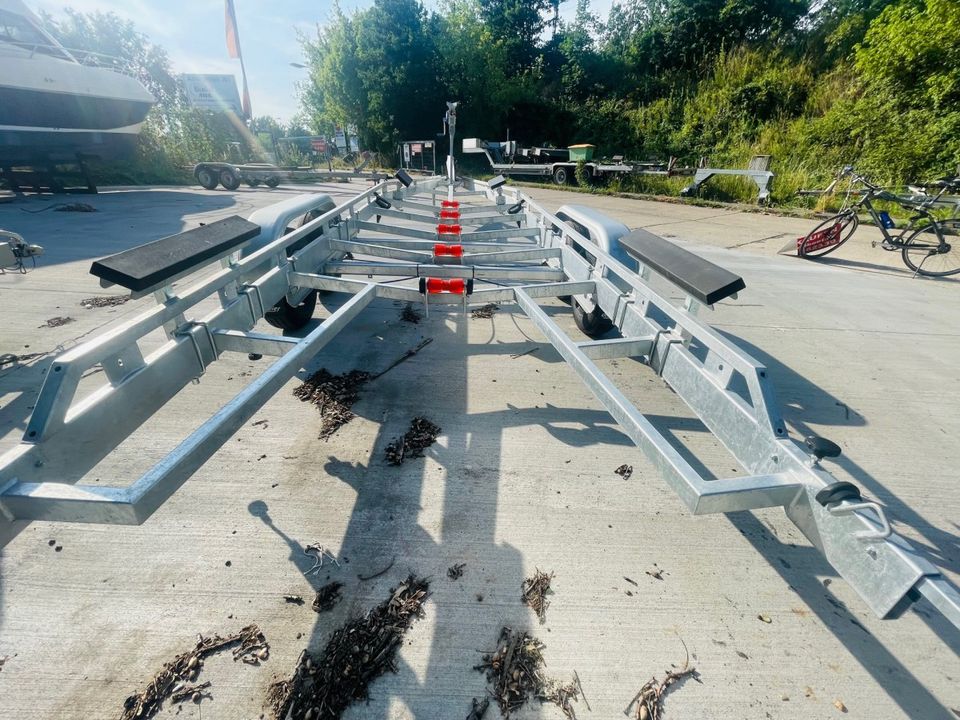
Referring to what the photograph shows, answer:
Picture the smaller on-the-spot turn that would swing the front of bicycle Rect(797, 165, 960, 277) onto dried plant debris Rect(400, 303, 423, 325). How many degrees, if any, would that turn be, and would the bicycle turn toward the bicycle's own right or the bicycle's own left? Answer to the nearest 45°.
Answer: approximately 45° to the bicycle's own left

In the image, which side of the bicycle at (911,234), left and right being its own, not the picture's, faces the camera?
left

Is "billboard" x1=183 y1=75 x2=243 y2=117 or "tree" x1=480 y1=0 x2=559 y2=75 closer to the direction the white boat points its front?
the tree

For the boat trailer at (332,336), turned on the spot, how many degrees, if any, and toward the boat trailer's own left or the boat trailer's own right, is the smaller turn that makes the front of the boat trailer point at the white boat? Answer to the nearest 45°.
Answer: approximately 45° to the boat trailer's own left

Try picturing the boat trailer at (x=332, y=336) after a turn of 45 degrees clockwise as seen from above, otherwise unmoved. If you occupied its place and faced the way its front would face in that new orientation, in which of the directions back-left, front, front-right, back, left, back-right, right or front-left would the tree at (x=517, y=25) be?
front-left

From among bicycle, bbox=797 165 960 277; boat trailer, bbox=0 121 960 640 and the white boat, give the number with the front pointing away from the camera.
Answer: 1

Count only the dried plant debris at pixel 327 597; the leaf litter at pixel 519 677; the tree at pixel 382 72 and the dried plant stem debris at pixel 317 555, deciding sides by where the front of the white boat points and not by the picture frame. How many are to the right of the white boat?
3

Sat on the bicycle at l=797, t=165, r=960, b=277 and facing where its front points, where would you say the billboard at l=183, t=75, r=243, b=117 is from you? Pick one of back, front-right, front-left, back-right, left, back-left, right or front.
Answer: front

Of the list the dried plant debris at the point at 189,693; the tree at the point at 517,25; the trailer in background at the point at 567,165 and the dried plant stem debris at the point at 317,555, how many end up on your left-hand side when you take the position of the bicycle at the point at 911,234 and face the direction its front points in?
2

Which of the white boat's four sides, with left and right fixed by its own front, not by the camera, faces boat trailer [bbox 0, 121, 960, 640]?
right

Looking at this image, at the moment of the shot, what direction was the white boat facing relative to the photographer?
facing to the right of the viewer

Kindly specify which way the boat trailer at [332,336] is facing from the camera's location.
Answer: facing away from the viewer

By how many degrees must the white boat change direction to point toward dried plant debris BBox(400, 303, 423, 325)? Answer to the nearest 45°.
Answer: approximately 90° to its right
